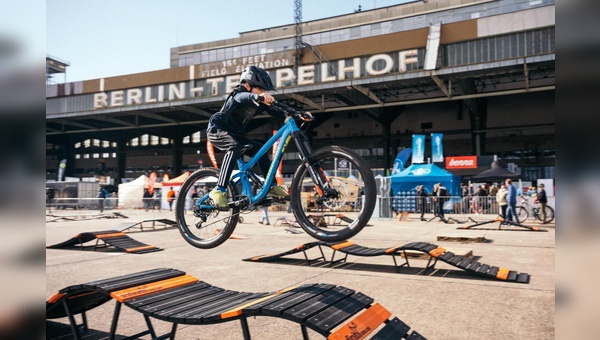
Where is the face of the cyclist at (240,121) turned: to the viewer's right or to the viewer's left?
to the viewer's right

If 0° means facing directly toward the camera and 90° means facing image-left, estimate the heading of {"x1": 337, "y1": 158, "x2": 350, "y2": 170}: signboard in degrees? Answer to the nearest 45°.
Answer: approximately 0°

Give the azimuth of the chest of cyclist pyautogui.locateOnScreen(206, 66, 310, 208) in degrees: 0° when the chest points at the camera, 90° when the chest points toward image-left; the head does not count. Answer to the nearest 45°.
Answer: approximately 270°

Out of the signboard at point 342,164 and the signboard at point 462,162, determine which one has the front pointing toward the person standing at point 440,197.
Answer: the signboard at point 462,162

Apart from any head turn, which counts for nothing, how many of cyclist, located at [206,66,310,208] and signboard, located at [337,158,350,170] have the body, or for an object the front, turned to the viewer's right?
1
